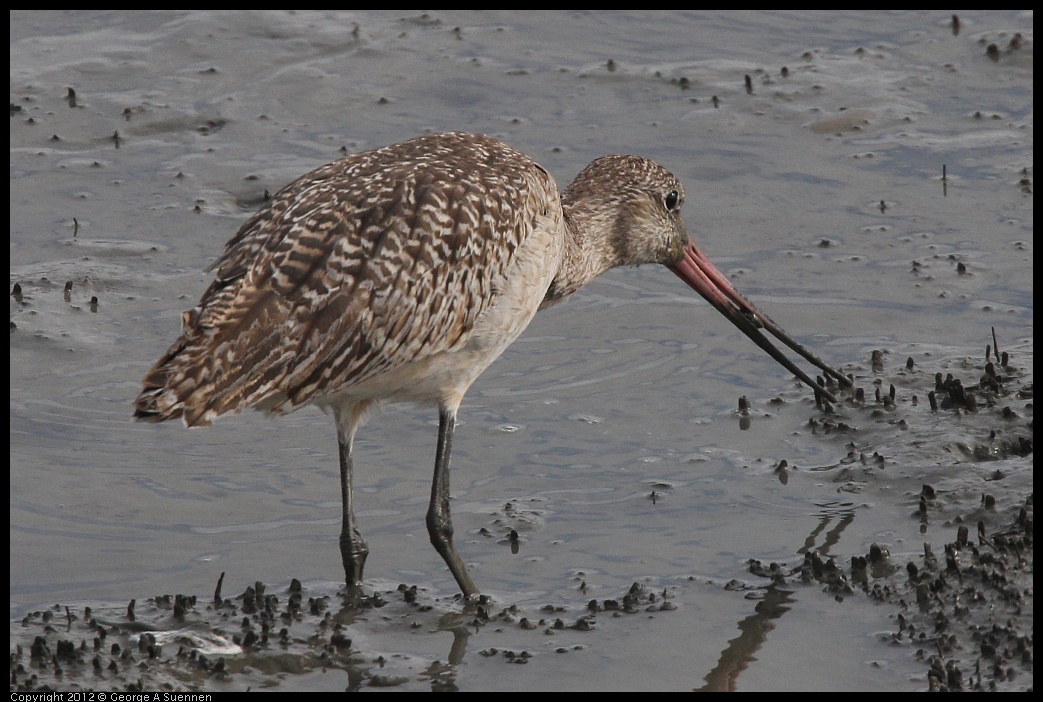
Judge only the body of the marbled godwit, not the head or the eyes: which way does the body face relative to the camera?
to the viewer's right
